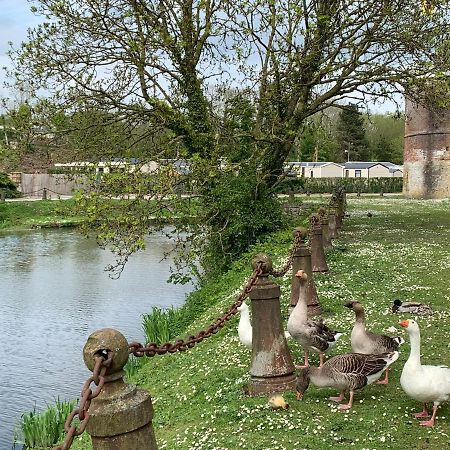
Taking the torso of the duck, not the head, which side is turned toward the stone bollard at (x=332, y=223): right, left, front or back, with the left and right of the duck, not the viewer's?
right

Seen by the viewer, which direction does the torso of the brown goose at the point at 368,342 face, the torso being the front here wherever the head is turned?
to the viewer's left

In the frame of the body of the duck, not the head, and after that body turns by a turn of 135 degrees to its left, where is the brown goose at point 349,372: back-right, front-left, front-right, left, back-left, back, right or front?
front-right

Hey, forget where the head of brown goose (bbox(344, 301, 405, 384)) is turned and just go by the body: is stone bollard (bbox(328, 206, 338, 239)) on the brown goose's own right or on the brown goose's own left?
on the brown goose's own right

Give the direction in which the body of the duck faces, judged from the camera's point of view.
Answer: to the viewer's left

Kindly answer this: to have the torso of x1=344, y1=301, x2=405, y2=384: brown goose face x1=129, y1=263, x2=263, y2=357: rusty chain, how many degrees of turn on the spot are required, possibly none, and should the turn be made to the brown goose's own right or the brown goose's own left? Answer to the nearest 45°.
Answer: approximately 45° to the brown goose's own left

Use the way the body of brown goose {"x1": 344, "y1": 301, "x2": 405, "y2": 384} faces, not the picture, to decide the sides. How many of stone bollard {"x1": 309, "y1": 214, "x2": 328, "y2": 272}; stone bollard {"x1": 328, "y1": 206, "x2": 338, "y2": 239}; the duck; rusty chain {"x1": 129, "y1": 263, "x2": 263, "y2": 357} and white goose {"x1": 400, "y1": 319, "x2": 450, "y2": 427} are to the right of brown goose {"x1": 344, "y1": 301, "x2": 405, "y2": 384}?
3

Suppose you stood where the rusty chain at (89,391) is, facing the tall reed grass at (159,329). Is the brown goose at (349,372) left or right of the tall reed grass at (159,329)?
right

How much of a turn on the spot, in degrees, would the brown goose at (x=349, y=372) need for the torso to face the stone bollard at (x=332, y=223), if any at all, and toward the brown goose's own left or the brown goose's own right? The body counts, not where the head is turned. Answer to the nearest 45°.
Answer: approximately 90° to the brown goose's own right

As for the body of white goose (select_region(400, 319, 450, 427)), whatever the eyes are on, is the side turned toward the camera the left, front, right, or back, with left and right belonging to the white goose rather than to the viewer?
left

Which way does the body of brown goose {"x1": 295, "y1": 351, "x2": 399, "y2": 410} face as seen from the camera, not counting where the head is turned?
to the viewer's left

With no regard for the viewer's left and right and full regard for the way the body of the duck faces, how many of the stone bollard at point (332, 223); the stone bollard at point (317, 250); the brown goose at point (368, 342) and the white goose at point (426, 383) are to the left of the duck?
2

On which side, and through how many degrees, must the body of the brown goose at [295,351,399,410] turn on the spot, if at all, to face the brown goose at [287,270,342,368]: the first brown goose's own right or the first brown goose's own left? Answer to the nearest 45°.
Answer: approximately 45° to the first brown goose's own right

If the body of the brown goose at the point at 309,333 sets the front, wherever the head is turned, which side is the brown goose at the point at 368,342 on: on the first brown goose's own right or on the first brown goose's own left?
on the first brown goose's own left
